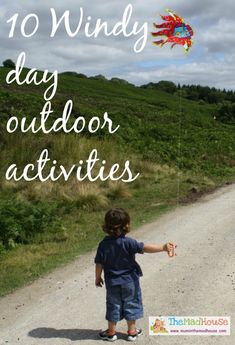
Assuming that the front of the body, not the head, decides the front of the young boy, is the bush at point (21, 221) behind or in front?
in front

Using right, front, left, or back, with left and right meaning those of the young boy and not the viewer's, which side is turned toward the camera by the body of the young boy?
back
